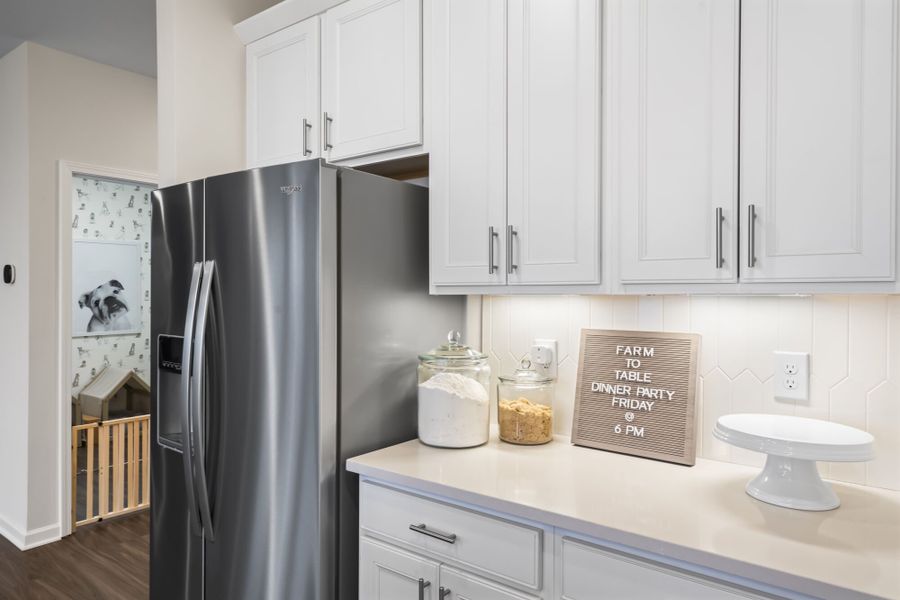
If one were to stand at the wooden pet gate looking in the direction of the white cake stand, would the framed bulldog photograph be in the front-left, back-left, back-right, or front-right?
back-left

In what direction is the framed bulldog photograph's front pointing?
toward the camera

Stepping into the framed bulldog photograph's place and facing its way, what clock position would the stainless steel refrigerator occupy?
The stainless steel refrigerator is roughly at 12 o'clock from the framed bulldog photograph.

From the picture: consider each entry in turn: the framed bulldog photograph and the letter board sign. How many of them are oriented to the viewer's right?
0

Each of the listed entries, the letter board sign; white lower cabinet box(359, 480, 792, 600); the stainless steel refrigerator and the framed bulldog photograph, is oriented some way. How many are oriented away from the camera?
0

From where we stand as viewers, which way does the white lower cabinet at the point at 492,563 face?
facing the viewer and to the left of the viewer

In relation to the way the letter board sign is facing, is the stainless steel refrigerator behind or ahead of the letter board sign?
ahead

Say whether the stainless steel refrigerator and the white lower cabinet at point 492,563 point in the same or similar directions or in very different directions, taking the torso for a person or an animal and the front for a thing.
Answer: same or similar directions

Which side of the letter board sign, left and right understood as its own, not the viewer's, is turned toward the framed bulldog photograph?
right

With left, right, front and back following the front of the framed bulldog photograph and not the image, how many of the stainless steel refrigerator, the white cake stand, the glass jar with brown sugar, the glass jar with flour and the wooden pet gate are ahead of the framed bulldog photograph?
5

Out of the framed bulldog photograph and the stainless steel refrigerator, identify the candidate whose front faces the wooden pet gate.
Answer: the framed bulldog photograph

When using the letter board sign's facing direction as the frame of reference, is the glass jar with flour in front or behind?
in front

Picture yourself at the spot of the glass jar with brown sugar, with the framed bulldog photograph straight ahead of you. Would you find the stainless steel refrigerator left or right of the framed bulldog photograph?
left
